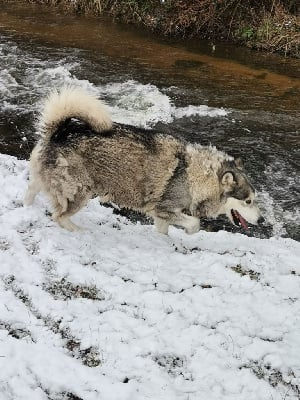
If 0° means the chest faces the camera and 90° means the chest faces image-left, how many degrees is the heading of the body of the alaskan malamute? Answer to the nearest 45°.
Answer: approximately 270°
